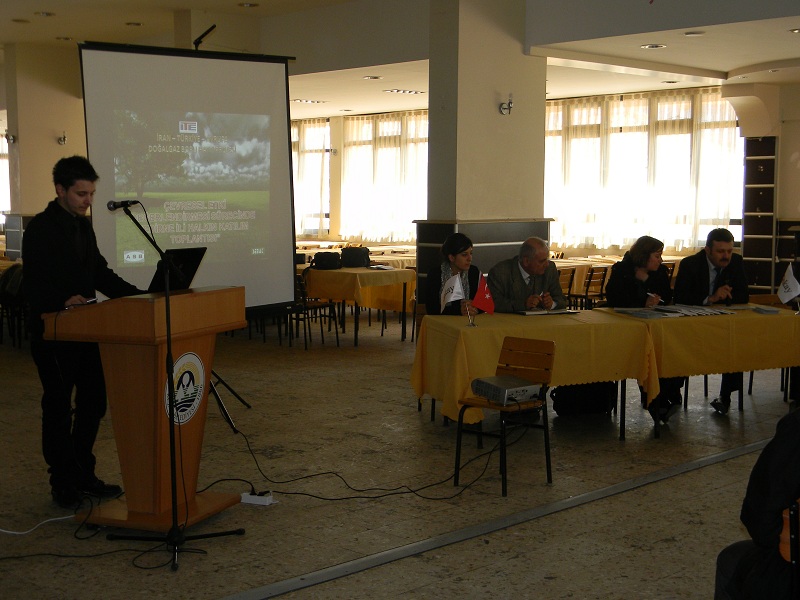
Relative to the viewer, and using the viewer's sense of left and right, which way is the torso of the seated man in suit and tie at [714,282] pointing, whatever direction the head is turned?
facing the viewer

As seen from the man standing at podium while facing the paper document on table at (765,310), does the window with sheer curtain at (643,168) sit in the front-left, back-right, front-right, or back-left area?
front-left

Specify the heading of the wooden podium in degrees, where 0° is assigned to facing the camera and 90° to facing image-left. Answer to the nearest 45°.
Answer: approximately 315°

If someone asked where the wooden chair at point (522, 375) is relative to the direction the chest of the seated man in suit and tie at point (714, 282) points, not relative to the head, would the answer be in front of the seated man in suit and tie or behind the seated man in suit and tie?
in front

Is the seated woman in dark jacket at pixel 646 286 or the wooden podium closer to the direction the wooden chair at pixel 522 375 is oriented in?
the wooden podium

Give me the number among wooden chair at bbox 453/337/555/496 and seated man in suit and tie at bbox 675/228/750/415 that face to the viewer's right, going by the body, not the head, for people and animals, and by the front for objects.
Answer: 0

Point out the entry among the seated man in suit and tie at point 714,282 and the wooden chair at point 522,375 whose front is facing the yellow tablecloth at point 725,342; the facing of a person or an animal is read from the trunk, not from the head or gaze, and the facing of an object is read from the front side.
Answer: the seated man in suit and tie

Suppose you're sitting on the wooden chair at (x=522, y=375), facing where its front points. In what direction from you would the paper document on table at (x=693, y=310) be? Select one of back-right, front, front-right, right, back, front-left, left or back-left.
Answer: back

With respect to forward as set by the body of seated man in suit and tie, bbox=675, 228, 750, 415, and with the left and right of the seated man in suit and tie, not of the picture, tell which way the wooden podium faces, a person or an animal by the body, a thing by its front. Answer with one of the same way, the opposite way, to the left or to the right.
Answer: to the left

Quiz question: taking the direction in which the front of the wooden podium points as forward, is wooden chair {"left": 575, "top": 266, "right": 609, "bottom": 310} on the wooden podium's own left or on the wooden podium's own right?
on the wooden podium's own left

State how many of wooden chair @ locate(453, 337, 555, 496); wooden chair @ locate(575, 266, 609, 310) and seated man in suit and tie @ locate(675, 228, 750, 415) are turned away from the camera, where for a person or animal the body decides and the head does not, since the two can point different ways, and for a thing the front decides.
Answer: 0

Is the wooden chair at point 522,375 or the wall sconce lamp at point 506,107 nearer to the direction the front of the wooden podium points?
the wooden chair

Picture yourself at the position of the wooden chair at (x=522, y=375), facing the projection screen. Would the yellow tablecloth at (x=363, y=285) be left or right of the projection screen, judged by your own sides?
right

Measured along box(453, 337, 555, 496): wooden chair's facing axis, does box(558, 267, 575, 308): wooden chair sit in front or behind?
behind

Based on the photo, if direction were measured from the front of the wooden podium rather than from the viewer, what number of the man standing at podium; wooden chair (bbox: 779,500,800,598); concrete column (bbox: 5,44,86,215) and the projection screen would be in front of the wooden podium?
1
